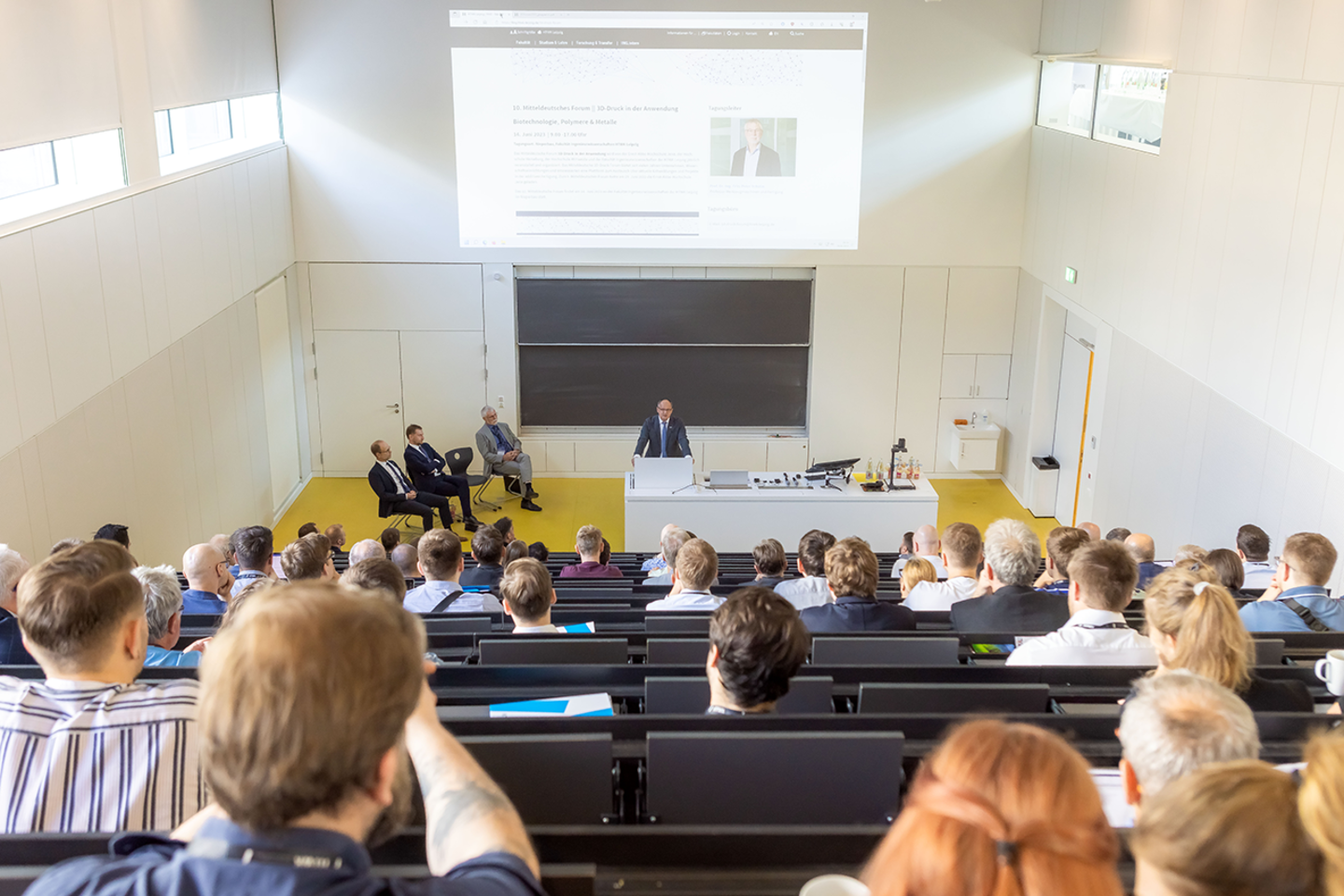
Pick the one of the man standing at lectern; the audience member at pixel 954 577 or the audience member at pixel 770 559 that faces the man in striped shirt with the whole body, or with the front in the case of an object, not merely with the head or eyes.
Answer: the man standing at lectern

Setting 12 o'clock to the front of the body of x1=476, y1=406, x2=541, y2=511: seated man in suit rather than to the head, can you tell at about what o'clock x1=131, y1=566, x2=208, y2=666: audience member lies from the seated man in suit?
The audience member is roughly at 2 o'clock from the seated man in suit.

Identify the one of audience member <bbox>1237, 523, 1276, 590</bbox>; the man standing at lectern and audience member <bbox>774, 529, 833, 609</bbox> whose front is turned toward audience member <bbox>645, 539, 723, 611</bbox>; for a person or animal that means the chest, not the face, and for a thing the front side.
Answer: the man standing at lectern

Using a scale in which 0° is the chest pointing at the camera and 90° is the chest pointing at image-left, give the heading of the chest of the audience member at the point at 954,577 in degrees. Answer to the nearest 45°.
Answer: approximately 180°

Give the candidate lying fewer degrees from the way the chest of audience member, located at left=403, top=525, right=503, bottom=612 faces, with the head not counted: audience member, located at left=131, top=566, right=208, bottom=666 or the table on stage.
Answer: the table on stage

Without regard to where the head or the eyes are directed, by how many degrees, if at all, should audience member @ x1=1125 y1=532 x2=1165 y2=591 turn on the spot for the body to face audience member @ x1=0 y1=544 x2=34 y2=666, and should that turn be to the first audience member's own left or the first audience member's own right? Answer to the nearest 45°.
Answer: approximately 90° to the first audience member's own left

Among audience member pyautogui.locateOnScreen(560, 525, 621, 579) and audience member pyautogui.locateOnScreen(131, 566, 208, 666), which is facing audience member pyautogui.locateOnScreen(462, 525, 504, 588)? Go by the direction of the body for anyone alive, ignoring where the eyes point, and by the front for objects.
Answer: audience member pyautogui.locateOnScreen(131, 566, 208, 666)

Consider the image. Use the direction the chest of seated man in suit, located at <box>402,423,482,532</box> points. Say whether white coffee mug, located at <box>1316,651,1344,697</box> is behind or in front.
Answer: in front

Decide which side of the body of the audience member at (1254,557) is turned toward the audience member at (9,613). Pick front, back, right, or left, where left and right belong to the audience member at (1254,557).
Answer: left

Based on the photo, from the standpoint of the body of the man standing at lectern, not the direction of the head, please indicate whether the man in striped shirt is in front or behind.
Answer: in front

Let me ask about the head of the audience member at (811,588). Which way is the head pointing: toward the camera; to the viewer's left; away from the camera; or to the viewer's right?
away from the camera

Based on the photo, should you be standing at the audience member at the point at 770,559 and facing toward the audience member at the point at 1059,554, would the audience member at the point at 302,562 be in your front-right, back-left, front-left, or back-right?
back-right

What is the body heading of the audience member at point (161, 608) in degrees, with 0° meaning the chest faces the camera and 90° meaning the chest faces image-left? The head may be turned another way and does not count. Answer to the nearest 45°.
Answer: approximately 225°

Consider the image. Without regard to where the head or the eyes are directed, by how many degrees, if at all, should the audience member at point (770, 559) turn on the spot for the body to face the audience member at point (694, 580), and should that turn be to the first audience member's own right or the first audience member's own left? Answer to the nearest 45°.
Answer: approximately 135° to the first audience member's own left

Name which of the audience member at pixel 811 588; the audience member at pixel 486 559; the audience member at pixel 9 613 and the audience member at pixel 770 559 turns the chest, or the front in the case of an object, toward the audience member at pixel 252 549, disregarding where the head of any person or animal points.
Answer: the audience member at pixel 9 613

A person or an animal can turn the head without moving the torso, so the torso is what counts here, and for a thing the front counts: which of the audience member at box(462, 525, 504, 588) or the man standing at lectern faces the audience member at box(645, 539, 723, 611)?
the man standing at lectern

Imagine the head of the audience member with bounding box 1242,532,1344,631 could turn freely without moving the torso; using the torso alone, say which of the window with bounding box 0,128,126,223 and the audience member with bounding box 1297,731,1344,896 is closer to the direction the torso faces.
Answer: the window

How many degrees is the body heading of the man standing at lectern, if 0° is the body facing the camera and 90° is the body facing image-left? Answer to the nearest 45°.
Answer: approximately 0°

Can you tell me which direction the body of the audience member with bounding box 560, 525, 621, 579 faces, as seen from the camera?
away from the camera

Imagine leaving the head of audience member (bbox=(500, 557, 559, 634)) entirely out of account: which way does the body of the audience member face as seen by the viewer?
away from the camera

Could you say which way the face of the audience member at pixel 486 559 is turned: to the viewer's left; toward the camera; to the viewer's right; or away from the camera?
away from the camera
